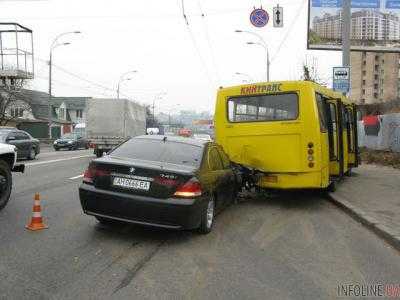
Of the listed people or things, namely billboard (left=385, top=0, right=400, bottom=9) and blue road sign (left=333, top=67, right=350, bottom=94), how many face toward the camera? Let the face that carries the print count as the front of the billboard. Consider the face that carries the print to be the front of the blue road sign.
2

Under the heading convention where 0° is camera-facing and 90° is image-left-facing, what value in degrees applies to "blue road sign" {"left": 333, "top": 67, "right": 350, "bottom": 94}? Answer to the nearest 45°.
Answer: approximately 0°

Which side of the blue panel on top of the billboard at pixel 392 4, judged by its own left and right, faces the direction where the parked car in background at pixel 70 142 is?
right

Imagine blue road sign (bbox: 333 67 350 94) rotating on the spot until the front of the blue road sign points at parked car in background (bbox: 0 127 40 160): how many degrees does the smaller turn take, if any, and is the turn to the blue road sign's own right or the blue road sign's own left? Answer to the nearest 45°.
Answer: approximately 90° to the blue road sign's own right
